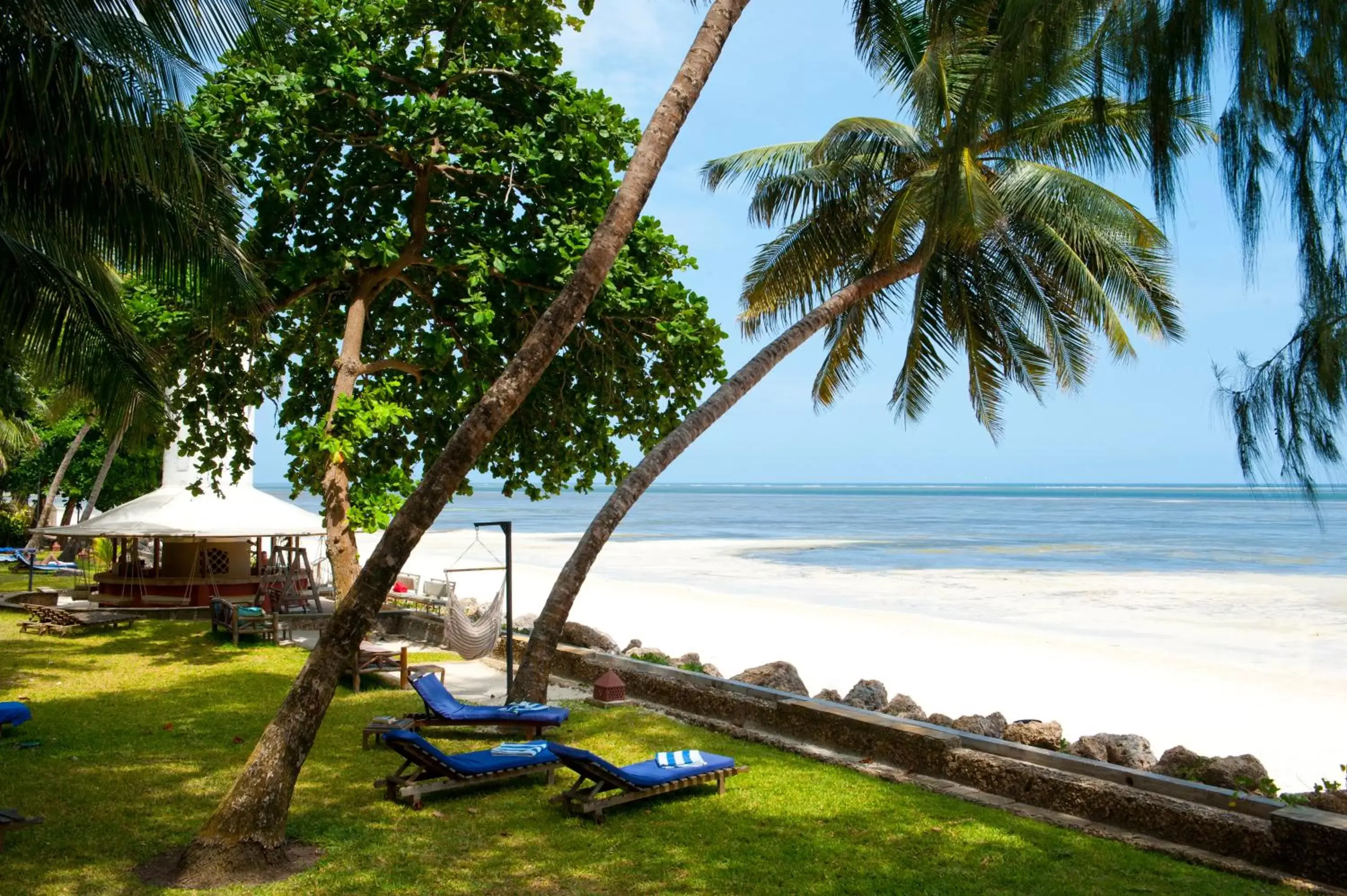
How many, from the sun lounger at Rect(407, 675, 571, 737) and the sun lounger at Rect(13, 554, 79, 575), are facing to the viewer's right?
2

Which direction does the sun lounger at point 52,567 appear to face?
to the viewer's right

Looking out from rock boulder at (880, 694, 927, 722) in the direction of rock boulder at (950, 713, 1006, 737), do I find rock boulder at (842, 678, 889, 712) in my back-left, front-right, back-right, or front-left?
back-left

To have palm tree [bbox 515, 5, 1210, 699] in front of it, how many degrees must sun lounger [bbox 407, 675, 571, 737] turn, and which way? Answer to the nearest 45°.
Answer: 0° — it already faces it

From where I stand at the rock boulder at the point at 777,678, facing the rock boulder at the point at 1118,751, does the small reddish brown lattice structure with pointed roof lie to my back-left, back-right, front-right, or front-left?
back-right

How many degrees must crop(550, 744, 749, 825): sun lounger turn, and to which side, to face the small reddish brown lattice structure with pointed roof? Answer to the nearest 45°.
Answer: approximately 45° to its left

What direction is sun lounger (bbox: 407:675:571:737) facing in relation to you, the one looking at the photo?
facing to the right of the viewer

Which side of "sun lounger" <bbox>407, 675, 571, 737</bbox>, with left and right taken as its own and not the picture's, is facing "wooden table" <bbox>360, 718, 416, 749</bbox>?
back

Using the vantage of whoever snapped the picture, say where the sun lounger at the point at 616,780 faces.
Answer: facing away from the viewer and to the right of the viewer

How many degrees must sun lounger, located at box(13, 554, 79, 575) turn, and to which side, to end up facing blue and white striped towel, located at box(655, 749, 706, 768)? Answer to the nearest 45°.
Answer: approximately 90° to its right

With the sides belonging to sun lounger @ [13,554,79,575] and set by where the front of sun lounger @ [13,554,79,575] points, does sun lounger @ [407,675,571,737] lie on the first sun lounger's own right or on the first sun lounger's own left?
on the first sun lounger's own right

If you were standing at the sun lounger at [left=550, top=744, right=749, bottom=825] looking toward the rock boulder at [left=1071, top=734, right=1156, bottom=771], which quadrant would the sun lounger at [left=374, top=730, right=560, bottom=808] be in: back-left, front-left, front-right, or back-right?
back-left

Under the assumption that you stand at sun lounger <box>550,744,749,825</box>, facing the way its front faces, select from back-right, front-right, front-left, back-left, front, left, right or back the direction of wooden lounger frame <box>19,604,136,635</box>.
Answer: left
